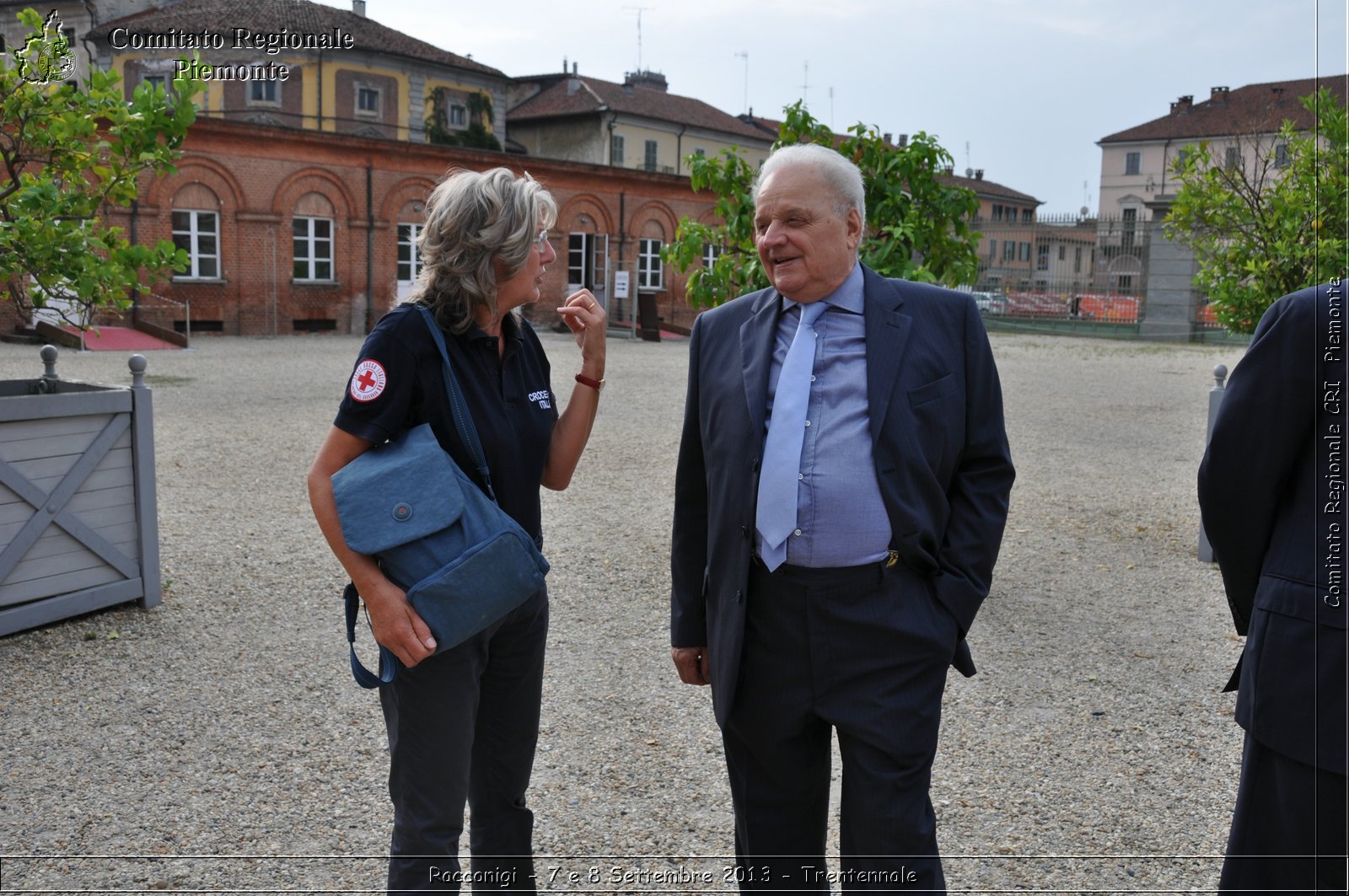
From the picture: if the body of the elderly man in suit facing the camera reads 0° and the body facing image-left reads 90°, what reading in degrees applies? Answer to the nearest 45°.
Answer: approximately 45°

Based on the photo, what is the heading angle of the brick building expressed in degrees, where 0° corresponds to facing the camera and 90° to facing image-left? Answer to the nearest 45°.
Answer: approximately 315°

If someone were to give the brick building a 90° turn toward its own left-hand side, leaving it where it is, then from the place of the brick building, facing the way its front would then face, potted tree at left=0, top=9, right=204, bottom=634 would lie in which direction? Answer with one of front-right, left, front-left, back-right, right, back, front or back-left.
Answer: back-right

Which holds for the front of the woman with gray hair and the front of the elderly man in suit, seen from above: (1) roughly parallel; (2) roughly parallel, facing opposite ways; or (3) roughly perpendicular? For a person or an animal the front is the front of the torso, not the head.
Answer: roughly perpendicular

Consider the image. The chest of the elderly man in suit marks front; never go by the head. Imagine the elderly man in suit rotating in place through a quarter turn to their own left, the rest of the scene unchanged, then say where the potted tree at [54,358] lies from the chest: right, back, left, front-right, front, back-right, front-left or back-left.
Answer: back

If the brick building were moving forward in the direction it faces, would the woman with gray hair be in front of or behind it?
in front

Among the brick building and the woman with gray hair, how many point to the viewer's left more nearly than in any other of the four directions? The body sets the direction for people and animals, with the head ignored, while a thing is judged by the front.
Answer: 0

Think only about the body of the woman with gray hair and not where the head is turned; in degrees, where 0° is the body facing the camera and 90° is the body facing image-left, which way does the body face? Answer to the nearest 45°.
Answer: approximately 315°

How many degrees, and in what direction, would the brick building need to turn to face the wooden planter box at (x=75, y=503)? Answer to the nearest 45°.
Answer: approximately 45° to its right

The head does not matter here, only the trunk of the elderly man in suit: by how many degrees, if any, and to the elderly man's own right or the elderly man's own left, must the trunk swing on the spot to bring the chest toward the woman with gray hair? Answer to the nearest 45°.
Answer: approximately 45° to the elderly man's own right

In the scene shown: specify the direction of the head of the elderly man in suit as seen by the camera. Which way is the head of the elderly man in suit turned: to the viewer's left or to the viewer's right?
to the viewer's left
